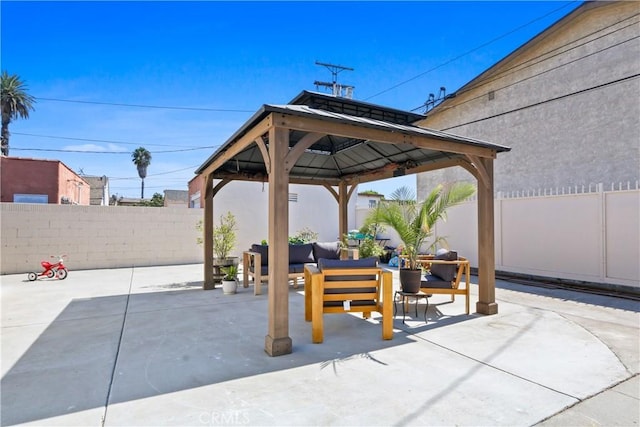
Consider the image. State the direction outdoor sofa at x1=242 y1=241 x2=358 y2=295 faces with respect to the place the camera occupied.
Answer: facing the viewer and to the right of the viewer

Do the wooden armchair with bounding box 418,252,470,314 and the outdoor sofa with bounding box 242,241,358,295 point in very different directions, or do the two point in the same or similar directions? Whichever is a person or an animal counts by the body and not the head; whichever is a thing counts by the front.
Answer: very different directions

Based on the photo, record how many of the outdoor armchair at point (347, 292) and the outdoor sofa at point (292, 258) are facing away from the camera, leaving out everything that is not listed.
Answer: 1

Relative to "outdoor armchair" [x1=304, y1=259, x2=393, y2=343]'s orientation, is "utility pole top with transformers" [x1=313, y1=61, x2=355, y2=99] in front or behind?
in front

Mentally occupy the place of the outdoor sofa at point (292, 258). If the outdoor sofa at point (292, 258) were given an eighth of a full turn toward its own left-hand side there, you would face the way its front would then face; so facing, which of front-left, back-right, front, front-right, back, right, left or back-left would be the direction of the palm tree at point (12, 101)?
back-left

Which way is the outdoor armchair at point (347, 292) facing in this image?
away from the camera

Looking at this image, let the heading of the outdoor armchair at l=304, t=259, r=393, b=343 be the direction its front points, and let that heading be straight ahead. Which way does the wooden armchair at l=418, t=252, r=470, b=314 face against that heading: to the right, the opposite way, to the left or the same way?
to the left

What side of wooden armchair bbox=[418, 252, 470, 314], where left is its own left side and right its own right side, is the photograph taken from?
left

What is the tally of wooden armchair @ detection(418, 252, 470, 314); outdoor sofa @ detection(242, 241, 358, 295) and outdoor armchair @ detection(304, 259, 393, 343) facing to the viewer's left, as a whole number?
1

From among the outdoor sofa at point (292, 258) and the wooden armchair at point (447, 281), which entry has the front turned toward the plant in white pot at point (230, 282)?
the wooden armchair

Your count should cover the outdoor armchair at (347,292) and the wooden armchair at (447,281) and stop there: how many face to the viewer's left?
1

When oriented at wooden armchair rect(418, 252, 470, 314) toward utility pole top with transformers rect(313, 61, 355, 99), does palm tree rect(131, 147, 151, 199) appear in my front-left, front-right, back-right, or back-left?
front-left

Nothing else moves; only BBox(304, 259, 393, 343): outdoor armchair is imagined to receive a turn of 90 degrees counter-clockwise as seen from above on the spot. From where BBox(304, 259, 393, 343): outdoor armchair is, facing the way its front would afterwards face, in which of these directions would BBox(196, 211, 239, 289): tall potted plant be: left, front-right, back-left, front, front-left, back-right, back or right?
front-right

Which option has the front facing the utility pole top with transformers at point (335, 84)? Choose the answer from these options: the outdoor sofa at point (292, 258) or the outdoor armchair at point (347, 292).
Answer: the outdoor armchair at point (347, 292)

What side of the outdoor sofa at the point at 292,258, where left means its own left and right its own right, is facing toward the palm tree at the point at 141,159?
back

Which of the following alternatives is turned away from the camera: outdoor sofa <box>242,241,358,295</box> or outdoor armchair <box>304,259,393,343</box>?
outdoor armchair <box>304,259,393,343</box>

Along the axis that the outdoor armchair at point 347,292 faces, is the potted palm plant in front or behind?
in front

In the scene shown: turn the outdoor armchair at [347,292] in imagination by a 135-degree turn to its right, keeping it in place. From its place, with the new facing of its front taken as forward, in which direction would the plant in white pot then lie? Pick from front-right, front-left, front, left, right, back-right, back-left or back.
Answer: back

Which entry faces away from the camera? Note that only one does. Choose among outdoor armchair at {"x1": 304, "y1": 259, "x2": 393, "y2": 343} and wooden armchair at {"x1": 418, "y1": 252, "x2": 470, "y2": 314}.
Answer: the outdoor armchair
